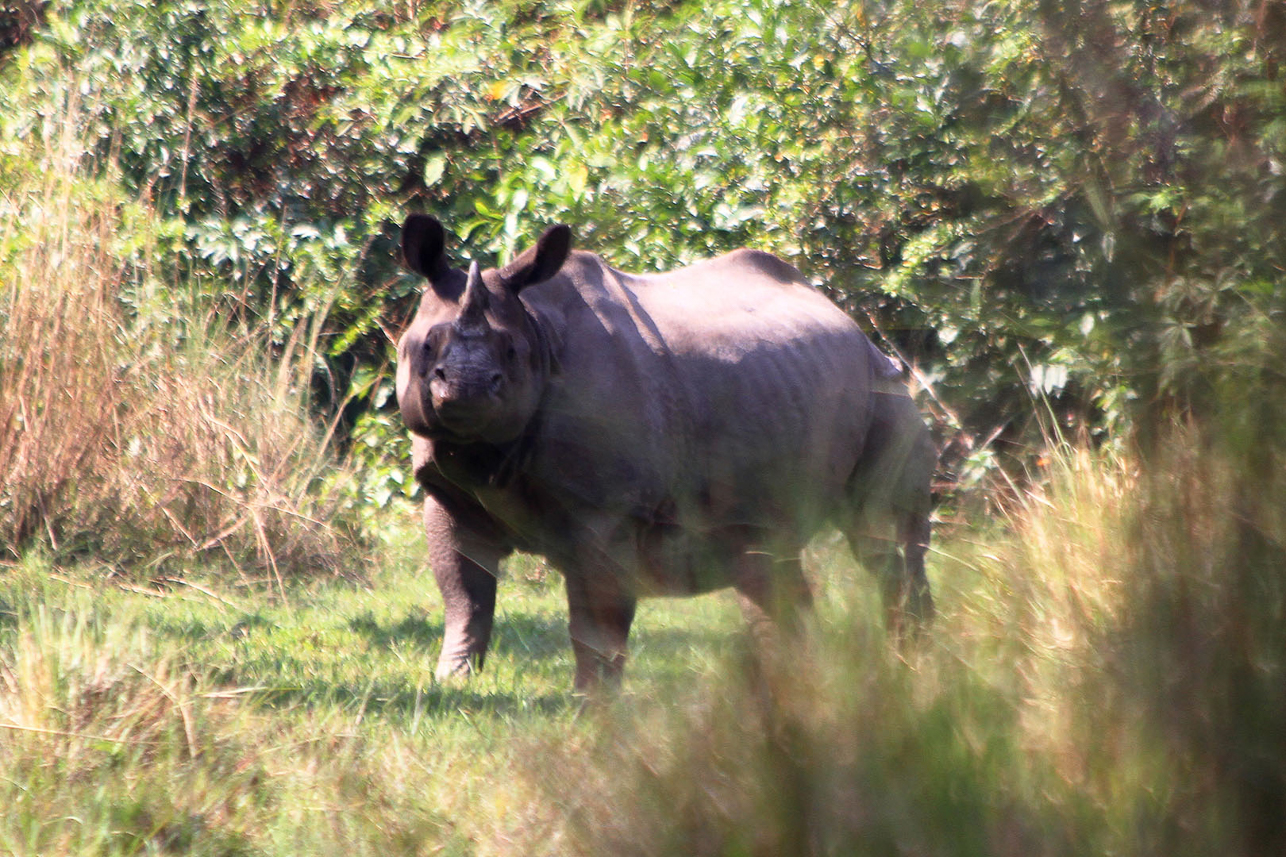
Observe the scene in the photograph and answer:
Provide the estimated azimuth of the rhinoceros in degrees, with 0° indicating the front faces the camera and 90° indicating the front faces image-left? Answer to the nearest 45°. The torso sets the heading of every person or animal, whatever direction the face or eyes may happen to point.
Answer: approximately 45°
